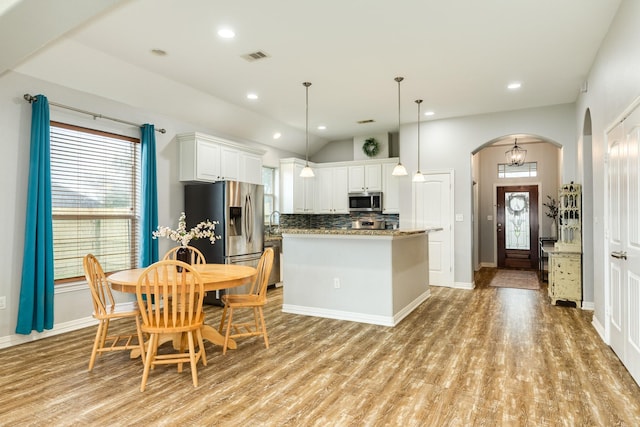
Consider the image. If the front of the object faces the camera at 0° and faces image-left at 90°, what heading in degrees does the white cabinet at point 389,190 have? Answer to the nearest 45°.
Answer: approximately 0°

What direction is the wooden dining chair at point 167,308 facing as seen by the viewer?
away from the camera

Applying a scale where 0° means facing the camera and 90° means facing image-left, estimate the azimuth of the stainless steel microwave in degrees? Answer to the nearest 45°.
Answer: approximately 0°

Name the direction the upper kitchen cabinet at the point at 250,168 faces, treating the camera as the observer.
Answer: facing the viewer and to the right of the viewer

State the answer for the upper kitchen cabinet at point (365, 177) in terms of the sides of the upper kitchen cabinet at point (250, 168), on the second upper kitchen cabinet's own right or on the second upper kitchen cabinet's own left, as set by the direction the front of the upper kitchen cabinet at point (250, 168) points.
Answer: on the second upper kitchen cabinet's own left

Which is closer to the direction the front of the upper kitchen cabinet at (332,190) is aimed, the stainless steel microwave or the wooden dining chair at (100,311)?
the wooden dining chair

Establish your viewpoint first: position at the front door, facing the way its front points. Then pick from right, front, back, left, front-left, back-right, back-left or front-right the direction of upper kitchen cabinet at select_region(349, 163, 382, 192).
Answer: front-right

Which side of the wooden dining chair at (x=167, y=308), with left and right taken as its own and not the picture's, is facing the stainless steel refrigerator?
front

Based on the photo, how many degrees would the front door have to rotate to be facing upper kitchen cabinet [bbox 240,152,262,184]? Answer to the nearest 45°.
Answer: approximately 45° to its right

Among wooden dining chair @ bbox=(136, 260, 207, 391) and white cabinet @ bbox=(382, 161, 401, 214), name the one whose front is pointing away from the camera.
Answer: the wooden dining chair

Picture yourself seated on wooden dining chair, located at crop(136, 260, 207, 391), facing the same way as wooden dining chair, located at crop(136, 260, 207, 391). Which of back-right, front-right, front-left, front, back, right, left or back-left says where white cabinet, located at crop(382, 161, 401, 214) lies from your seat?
front-right

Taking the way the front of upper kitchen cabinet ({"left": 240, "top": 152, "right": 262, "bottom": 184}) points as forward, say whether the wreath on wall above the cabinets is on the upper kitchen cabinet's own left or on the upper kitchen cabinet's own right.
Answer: on the upper kitchen cabinet's own left

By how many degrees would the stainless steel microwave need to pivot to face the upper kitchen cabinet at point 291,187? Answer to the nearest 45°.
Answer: approximately 90° to its right

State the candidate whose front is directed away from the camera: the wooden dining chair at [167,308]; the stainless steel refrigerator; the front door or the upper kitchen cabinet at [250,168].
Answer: the wooden dining chair

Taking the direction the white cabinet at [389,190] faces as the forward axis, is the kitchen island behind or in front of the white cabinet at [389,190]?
in front

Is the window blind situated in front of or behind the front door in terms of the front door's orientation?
in front
